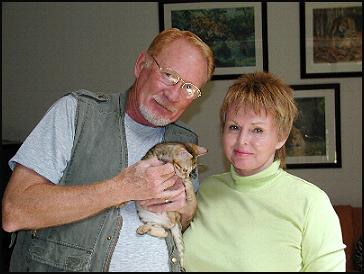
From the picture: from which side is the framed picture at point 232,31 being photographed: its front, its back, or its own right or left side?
front

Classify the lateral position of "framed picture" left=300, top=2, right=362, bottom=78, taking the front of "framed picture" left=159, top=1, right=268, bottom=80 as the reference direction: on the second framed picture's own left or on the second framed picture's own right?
on the second framed picture's own left

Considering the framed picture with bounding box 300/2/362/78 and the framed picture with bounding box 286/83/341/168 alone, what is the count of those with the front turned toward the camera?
2

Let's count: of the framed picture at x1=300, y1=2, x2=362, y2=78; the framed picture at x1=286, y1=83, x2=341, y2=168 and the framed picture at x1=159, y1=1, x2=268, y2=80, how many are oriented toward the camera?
3

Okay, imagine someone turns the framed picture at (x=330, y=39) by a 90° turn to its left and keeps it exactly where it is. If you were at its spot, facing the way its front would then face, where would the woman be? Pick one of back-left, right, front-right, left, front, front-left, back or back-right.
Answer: right

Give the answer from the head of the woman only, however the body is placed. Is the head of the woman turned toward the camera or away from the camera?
toward the camera

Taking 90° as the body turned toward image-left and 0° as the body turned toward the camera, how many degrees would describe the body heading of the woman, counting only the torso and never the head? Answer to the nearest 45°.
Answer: approximately 45°

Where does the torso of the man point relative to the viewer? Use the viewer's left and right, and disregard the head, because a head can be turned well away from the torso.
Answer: facing the viewer and to the right of the viewer

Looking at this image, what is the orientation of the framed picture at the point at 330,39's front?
toward the camera

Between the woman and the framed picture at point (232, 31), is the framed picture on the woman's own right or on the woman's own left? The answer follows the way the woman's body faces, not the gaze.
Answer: on the woman's own right

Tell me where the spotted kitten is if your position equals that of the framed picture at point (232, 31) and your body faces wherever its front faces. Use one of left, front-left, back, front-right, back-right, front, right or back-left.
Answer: front

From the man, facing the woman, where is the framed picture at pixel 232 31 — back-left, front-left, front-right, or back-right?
front-left

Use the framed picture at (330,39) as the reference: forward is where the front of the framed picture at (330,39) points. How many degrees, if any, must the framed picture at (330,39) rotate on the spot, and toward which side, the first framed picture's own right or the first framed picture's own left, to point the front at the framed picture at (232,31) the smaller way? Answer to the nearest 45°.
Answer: approximately 90° to the first framed picture's own right

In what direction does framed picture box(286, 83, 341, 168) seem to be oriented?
toward the camera
